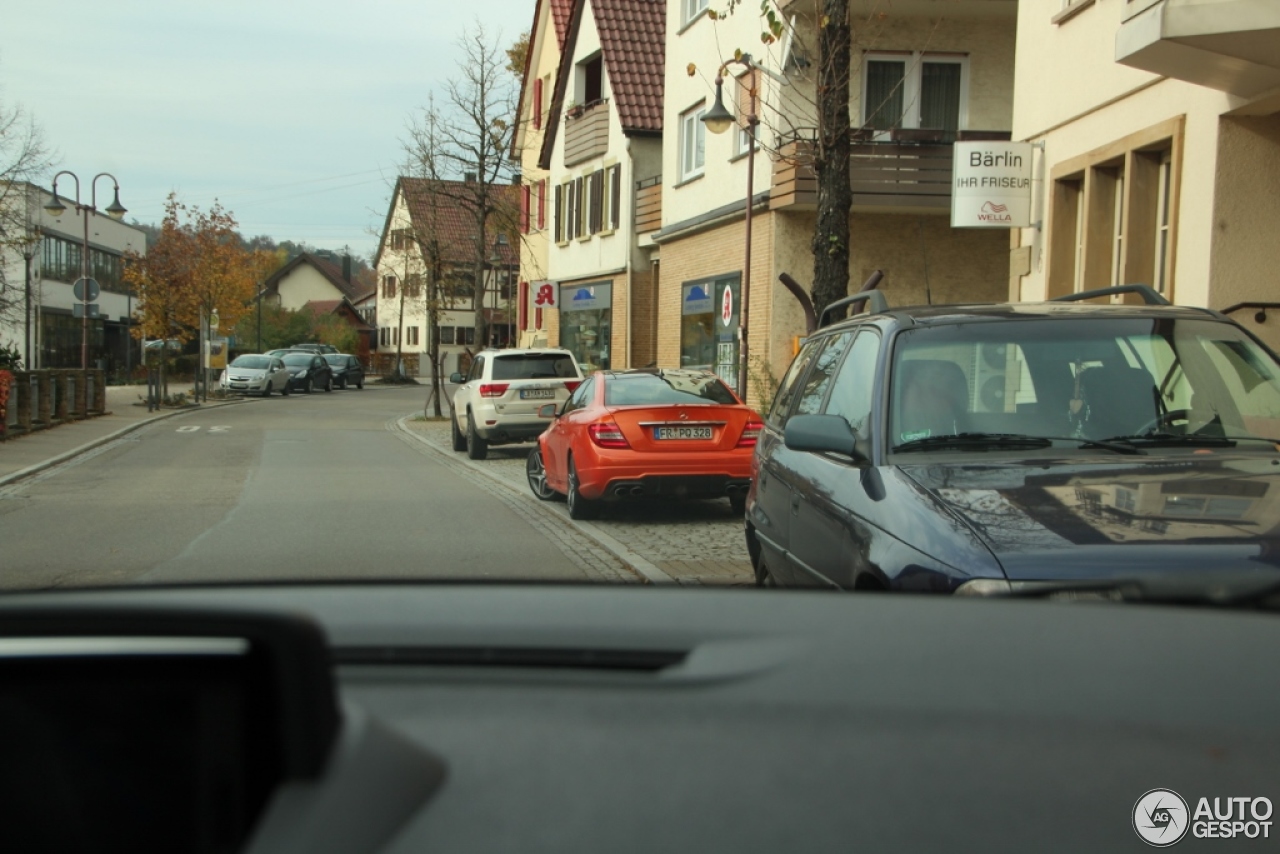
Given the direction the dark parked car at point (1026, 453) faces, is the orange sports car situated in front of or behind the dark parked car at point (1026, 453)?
behind

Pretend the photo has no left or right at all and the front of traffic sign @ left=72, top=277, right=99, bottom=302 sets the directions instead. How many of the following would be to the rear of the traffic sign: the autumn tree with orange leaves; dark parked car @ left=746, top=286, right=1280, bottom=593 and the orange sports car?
2

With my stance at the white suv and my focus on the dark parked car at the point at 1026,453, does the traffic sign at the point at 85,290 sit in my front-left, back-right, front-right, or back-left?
back-right

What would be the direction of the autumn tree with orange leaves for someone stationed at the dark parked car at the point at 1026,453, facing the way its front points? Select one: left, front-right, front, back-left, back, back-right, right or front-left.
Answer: back

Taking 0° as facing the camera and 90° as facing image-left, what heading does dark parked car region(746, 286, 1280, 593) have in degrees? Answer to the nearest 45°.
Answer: approximately 315°

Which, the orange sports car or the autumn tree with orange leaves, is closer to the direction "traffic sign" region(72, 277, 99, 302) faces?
the autumn tree with orange leaves

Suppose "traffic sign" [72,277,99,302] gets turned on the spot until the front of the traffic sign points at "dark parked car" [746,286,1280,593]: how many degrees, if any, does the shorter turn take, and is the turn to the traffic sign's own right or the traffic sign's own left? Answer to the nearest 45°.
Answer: approximately 180°

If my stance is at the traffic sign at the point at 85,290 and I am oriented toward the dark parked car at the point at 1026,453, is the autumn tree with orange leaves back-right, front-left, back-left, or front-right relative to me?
back-left

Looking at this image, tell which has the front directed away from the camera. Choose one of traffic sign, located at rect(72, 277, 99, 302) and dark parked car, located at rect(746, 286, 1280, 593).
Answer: the traffic sign

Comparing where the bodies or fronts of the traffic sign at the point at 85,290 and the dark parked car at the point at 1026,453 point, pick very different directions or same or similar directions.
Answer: very different directions

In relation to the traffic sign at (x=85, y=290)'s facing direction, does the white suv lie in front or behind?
behind

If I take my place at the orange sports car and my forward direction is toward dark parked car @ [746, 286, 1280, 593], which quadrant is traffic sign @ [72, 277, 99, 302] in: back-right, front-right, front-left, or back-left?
back-right

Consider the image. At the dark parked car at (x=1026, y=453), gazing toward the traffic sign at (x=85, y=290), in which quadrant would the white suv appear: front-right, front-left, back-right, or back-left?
front-right

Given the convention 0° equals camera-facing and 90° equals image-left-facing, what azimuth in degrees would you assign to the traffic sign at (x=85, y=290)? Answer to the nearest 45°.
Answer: approximately 180°

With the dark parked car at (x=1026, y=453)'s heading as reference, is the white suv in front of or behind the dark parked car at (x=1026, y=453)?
behind
